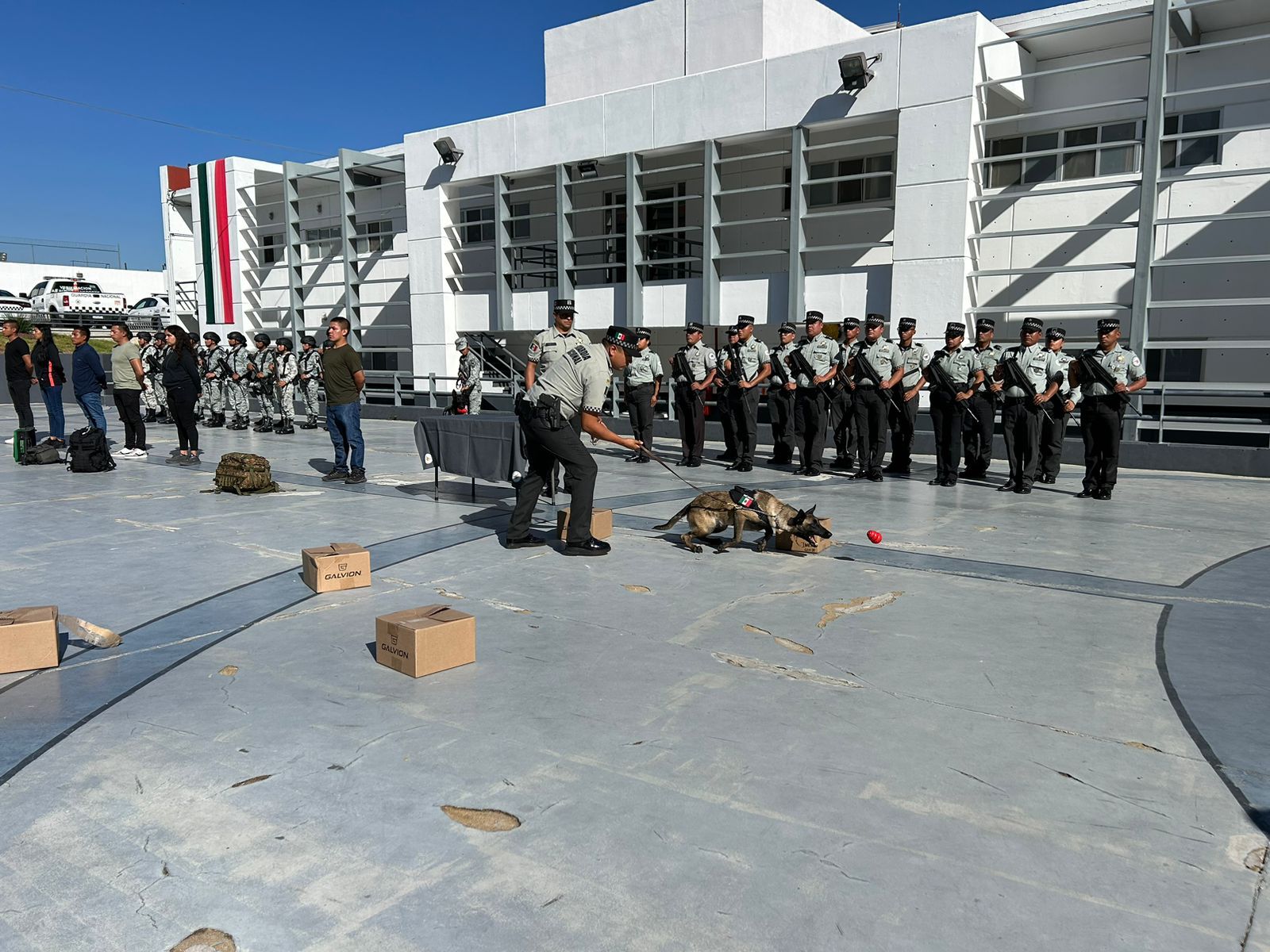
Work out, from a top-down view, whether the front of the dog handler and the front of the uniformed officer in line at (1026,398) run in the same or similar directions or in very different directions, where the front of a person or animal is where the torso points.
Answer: very different directions

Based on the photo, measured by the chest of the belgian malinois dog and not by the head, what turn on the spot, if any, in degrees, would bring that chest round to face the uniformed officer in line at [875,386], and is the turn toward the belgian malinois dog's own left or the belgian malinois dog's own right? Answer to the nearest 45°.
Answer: approximately 90° to the belgian malinois dog's own left

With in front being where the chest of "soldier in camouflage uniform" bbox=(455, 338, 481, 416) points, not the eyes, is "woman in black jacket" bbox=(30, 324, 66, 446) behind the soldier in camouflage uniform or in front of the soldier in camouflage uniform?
in front

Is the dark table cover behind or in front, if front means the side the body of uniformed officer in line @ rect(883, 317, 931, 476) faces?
in front

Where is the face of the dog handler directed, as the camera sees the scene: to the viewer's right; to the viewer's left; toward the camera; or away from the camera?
to the viewer's right

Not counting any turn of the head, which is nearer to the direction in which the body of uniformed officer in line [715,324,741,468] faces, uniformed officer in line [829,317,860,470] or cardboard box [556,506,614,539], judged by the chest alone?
the cardboard box

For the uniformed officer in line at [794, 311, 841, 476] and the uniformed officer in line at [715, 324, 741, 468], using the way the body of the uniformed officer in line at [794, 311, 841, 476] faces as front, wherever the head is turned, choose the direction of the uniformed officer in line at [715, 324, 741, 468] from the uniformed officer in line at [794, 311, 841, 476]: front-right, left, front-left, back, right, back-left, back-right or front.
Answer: right

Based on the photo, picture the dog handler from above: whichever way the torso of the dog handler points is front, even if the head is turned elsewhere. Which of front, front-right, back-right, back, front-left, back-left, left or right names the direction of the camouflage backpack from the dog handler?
back-left

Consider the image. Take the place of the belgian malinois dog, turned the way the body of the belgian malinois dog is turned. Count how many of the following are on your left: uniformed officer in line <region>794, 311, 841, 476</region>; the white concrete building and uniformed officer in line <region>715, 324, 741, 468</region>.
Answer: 3

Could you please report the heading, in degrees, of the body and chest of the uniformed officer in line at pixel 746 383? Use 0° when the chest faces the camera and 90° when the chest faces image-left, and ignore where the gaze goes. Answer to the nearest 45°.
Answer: approximately 45°

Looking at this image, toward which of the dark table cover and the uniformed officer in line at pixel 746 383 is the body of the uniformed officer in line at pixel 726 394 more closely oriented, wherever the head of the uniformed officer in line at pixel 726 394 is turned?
the dark table cover
